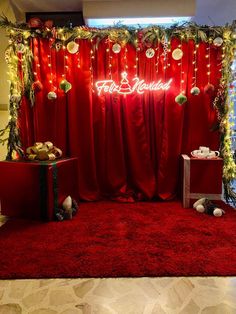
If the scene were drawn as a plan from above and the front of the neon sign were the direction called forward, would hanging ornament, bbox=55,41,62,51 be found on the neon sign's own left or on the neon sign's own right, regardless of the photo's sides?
on the neon sign's own right

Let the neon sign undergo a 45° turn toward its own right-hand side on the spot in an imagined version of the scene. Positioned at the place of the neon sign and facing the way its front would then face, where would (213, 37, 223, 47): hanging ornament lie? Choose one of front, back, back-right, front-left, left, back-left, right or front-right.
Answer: back-left

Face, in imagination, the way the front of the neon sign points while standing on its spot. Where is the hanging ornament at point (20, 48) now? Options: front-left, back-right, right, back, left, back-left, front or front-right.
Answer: right

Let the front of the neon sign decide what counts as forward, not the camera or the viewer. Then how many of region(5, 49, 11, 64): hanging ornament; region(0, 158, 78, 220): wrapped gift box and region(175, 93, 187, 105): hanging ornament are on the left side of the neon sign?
1

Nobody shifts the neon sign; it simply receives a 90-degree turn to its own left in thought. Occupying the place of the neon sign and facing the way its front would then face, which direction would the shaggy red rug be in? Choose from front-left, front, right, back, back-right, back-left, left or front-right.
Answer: right

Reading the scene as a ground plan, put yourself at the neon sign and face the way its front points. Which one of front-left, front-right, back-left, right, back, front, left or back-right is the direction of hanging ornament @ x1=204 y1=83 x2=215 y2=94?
left

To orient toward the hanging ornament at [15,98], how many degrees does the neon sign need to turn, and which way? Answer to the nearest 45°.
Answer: approximately 90° to its right

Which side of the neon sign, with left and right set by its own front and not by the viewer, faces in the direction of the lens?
front

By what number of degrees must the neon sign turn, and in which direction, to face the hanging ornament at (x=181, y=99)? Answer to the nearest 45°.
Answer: approximately 90° to its left
